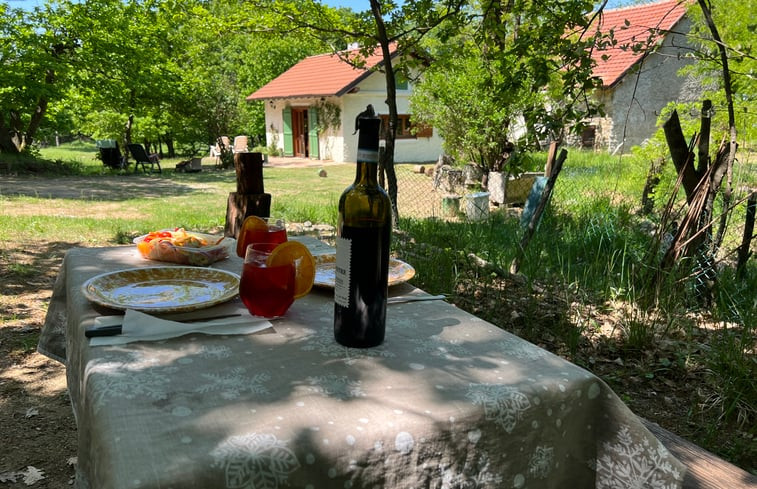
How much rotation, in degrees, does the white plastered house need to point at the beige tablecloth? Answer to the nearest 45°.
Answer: approximately 45° to its left

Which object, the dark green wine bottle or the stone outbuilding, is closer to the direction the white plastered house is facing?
the dark green wine bottle

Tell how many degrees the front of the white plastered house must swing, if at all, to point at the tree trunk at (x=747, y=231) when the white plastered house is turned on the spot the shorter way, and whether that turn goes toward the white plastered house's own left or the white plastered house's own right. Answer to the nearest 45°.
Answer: approximately 45° to the white plastered house's own left

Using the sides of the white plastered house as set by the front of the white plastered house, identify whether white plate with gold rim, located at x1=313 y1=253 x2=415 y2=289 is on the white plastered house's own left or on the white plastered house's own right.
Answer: on the white plastered house's own left

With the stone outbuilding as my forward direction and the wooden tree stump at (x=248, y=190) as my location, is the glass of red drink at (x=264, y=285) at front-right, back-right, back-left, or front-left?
back-right

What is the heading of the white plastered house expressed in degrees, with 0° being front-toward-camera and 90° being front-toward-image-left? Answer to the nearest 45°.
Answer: approximately 45°

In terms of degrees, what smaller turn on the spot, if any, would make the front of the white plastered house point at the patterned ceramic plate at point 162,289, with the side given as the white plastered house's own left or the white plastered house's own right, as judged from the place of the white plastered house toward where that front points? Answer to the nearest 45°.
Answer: approximately 45° to the white plastered house's own left

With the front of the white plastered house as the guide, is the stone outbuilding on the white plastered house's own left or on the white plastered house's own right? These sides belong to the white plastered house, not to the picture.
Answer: on the white plastered house's own left

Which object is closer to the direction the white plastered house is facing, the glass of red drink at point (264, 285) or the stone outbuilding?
the glass of red drink
